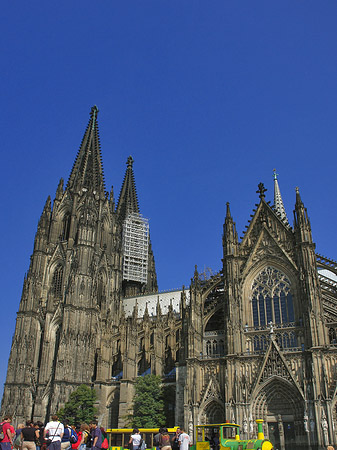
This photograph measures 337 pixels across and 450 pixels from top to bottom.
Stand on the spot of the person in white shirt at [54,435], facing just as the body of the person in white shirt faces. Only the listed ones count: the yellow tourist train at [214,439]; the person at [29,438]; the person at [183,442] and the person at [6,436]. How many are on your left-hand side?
2

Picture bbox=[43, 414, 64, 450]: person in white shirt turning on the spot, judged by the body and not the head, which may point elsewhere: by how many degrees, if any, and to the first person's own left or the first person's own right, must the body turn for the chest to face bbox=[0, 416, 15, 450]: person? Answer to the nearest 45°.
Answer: approximately 90° to the first person's own left

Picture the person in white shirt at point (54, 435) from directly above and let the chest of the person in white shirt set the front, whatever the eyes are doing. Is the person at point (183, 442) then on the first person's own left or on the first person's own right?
on the first person's own right

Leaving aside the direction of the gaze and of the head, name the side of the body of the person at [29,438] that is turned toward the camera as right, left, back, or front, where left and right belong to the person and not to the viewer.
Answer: back

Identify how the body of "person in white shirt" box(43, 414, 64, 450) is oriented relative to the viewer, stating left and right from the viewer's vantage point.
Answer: facing away from the viewer

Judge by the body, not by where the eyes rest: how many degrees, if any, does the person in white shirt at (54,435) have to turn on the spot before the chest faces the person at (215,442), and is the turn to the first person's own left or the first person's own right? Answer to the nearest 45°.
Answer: approximately 45° to the first person's own right
